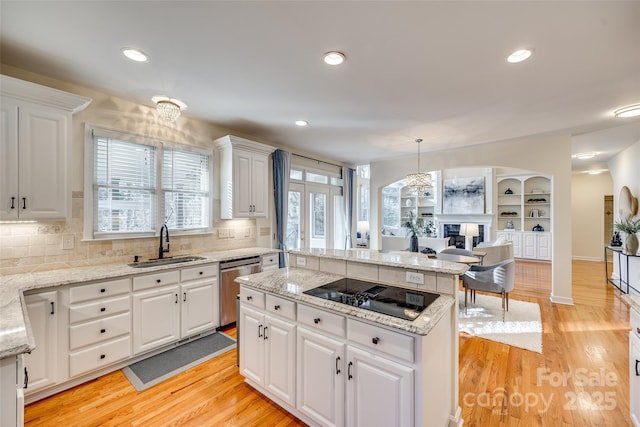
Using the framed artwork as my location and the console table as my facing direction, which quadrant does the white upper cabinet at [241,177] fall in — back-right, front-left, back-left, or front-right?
front-right

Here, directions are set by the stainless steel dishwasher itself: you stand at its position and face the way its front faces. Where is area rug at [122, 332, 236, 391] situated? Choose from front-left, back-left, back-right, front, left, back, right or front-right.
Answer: right

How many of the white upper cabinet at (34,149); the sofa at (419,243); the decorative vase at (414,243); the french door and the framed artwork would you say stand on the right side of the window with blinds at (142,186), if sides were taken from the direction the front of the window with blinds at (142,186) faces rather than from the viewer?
1

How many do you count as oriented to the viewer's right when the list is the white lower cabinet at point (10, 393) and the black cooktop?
1

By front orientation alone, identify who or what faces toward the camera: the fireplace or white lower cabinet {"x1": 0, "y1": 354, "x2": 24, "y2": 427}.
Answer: the fireplace

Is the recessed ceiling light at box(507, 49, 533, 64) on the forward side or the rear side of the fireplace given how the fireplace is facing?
on the forward side

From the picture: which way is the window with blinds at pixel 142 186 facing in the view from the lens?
facing the viewer and to the right of the viewer

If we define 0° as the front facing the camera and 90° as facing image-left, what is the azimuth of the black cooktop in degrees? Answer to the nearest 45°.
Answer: approximately 45°

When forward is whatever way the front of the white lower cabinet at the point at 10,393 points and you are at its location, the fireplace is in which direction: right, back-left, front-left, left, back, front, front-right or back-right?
front

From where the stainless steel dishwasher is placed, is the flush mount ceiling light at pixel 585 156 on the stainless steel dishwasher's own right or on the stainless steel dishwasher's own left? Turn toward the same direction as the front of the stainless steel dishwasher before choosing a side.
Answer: on the stainless steel dishwasher's own left

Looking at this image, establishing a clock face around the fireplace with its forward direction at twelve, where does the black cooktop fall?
The black cooktop is roughly at 12 o'clock from the fireplace.

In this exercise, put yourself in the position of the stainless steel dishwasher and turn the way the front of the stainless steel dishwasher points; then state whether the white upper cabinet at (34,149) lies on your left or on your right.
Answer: on your right

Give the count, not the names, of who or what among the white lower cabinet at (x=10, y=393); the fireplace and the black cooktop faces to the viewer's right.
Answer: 1

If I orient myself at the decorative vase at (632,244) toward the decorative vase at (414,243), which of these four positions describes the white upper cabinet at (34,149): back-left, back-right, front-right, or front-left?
front-left

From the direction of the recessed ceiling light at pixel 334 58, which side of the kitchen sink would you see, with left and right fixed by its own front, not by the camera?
front

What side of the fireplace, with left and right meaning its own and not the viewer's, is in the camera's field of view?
front
